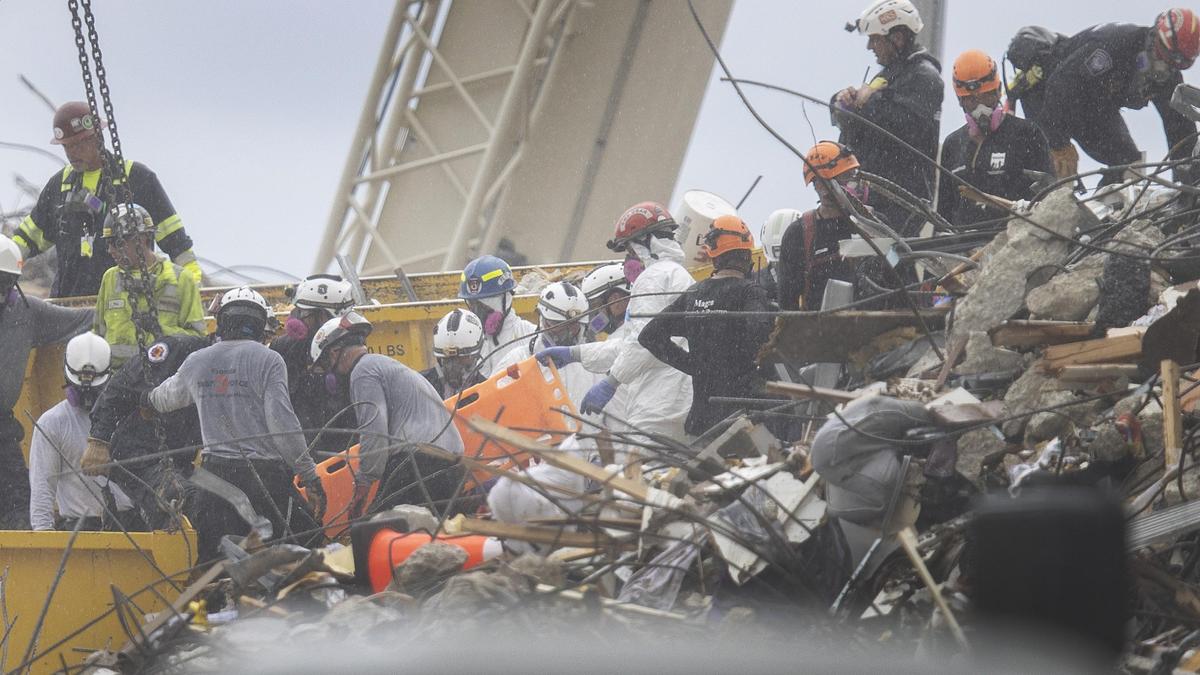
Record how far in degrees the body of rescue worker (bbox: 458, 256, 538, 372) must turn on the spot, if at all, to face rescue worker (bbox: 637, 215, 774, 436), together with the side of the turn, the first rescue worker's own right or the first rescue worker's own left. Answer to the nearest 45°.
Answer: approximately 90° to the first rescue worker's own left

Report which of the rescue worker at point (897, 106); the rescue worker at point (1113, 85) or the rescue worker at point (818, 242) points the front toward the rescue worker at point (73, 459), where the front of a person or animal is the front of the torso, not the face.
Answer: the rescue worker at point (897, 106)

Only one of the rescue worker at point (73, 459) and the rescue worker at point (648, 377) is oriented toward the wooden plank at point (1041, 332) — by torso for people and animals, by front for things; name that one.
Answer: the rescue worker at point (73, 459)

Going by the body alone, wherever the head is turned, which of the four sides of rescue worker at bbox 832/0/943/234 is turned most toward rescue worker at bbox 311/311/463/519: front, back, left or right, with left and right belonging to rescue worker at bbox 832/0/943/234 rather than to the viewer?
front

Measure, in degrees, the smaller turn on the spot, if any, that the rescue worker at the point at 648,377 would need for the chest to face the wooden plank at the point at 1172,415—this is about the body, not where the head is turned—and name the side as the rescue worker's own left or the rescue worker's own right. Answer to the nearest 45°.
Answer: approximately 135° to the rescue worker's own left

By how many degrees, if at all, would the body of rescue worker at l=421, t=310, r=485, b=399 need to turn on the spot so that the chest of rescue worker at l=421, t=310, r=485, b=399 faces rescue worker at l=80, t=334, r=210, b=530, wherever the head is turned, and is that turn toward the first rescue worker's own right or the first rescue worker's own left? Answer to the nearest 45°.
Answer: approximately 90° to the first rescue worker's own right

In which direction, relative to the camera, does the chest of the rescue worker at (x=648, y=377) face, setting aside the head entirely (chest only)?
to the viewer's left

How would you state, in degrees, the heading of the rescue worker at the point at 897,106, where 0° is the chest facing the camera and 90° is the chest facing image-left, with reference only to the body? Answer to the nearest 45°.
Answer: approximately 90°

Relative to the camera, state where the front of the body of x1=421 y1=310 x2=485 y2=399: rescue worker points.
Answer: toward the camera

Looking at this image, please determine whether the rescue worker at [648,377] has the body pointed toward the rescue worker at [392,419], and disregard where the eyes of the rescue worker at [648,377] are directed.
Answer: yes

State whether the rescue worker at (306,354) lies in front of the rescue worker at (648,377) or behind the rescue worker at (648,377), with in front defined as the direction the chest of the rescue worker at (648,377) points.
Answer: in front
